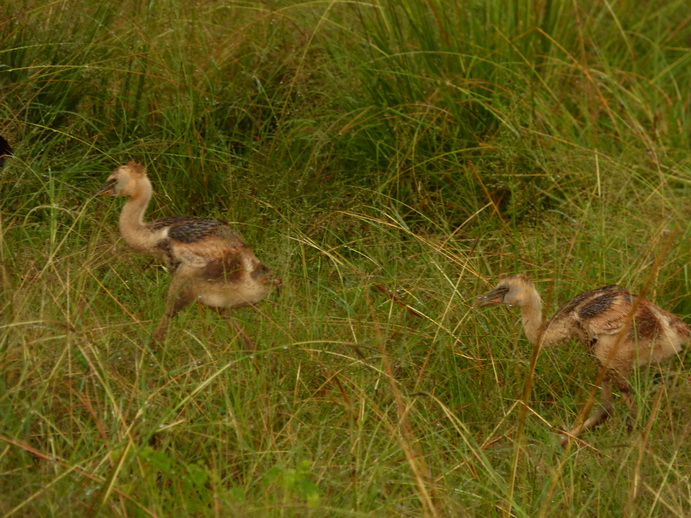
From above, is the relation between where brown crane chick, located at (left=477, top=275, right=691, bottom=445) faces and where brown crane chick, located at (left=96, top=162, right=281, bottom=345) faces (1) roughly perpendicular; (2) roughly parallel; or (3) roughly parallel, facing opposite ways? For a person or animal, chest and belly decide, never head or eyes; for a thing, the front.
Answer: roughly parallel

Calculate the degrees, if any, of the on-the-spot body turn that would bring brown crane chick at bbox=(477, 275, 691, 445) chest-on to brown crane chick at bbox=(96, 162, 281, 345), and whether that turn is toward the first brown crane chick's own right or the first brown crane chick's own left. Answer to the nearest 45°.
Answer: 0° — it already faces it

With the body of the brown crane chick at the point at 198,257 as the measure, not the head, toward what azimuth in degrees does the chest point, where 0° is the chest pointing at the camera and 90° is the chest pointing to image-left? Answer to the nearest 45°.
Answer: approximately 90°

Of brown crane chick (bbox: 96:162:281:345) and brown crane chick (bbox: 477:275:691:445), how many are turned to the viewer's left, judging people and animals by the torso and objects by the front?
2

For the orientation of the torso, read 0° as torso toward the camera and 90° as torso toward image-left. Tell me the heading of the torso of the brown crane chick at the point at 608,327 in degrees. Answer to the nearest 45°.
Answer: approximately 90°

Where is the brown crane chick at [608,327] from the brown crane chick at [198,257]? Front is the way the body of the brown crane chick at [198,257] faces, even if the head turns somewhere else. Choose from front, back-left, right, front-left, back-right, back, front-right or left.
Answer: back
